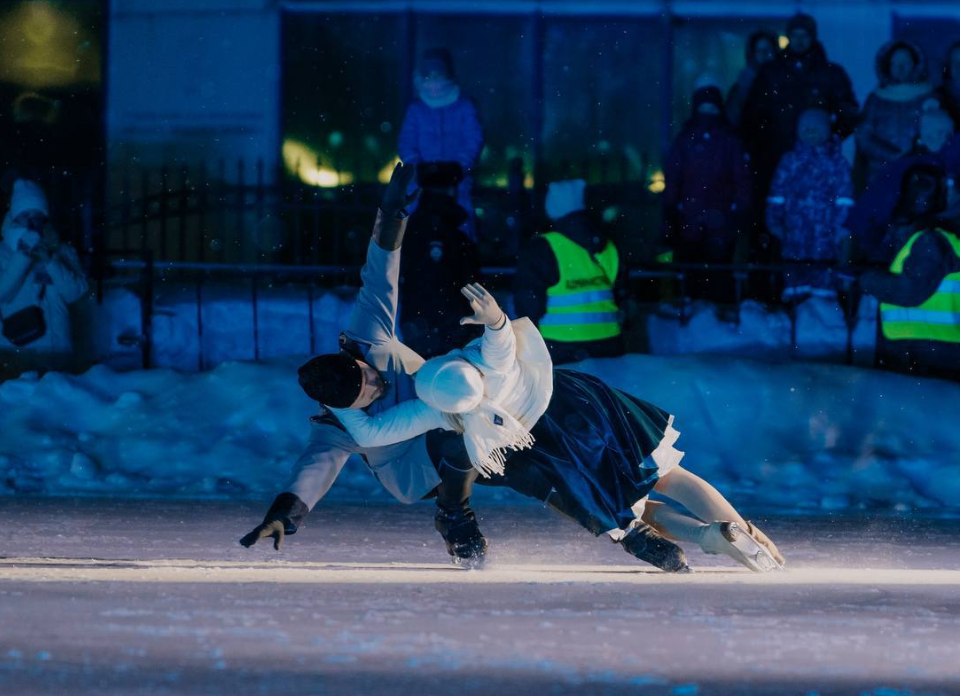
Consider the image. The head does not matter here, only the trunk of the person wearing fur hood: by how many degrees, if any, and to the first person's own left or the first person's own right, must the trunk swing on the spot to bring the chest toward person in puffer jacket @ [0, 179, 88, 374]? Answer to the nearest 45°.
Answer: approximately 90° to the first person's own right

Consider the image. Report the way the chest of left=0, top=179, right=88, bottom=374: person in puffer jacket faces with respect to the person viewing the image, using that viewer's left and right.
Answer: facing the viewer

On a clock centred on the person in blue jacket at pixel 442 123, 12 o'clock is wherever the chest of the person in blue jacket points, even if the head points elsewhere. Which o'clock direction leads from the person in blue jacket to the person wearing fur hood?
The person wearing fur hood is roughly at 9 o'clock from the person in blue jacket.

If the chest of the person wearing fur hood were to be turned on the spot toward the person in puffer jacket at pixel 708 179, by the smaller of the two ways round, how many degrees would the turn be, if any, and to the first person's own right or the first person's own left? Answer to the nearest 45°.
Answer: approximately 45° to the first person's own right

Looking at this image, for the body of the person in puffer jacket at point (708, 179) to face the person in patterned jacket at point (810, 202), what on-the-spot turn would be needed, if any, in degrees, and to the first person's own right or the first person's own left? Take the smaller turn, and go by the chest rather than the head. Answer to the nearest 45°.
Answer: approximately 90° to the first person's own left

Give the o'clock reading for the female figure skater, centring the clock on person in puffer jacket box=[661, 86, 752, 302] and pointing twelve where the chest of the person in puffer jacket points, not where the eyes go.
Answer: The female figure skater is roughly at 12 o'clock from the person in puffer jacket.

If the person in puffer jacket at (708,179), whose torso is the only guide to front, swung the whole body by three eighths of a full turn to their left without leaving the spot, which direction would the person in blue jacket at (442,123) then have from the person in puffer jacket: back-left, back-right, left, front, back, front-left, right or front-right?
back-left

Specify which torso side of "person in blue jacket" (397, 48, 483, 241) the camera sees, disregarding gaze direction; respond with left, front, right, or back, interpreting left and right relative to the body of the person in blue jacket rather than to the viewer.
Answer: front

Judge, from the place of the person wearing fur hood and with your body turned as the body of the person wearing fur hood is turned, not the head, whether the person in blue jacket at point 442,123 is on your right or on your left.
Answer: on your right

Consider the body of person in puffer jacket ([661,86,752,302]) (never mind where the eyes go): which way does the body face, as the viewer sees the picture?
toward the camera
